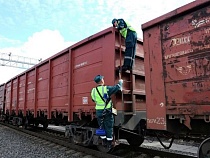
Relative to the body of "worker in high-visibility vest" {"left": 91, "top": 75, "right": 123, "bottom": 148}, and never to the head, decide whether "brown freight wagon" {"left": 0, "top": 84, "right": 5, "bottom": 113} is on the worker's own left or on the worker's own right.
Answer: on the worker's own left

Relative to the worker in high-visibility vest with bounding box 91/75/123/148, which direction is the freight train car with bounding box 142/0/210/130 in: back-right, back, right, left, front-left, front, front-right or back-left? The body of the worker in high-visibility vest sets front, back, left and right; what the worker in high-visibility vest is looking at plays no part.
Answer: right

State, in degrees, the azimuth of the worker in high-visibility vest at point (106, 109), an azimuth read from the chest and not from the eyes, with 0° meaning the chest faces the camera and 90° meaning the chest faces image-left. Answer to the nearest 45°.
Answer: approximately 225°
